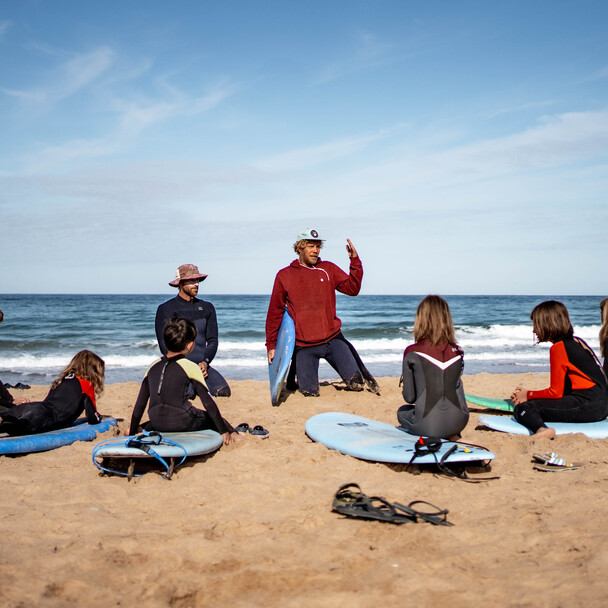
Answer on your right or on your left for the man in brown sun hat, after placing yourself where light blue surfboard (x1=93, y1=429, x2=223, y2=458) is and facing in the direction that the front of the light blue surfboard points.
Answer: on your left

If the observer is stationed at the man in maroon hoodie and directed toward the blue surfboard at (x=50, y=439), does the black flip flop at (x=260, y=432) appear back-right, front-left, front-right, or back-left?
front-left

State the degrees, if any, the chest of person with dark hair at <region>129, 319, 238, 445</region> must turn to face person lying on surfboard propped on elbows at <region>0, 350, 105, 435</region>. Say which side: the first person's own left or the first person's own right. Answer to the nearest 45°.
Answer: approximately 90° to the first person's own left

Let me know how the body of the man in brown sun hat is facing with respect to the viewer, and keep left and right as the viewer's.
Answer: facing the viewer and to the right of the viewer

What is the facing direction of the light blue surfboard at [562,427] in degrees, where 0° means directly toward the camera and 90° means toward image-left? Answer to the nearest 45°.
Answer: approximately 90°

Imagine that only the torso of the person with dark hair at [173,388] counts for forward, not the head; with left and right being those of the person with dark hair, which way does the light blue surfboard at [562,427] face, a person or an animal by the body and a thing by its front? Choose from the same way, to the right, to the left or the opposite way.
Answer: to the left

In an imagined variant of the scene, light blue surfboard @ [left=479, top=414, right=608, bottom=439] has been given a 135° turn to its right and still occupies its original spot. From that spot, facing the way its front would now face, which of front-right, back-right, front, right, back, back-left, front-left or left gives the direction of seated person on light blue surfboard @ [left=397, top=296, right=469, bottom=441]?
back

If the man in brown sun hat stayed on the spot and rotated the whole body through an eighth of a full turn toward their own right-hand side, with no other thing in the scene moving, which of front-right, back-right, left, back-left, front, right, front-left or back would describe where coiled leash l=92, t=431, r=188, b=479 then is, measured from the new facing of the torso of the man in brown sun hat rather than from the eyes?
front

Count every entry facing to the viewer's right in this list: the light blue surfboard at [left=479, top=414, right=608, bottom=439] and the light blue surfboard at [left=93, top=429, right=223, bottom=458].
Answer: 1

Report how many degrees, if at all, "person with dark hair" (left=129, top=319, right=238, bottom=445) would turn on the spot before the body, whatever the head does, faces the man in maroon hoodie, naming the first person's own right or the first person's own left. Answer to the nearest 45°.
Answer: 0° — they already face them

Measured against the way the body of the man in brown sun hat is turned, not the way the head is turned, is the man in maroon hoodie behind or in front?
in front

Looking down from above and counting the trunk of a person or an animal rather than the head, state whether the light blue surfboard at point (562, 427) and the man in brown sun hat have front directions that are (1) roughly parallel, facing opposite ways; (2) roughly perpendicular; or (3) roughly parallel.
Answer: roughly parallel, facing opposite ways

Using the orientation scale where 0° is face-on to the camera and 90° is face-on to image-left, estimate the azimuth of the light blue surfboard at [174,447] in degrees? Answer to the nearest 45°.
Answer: approximately 270°

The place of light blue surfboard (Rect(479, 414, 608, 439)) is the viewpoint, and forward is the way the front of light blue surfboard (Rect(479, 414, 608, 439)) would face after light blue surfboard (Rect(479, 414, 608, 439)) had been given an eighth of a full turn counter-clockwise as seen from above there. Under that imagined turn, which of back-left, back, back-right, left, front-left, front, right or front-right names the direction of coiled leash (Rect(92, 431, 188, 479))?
front

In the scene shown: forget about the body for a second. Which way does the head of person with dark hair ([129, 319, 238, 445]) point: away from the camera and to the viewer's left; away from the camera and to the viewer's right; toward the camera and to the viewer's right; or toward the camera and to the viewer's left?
away from the camera and to the viewer's right
